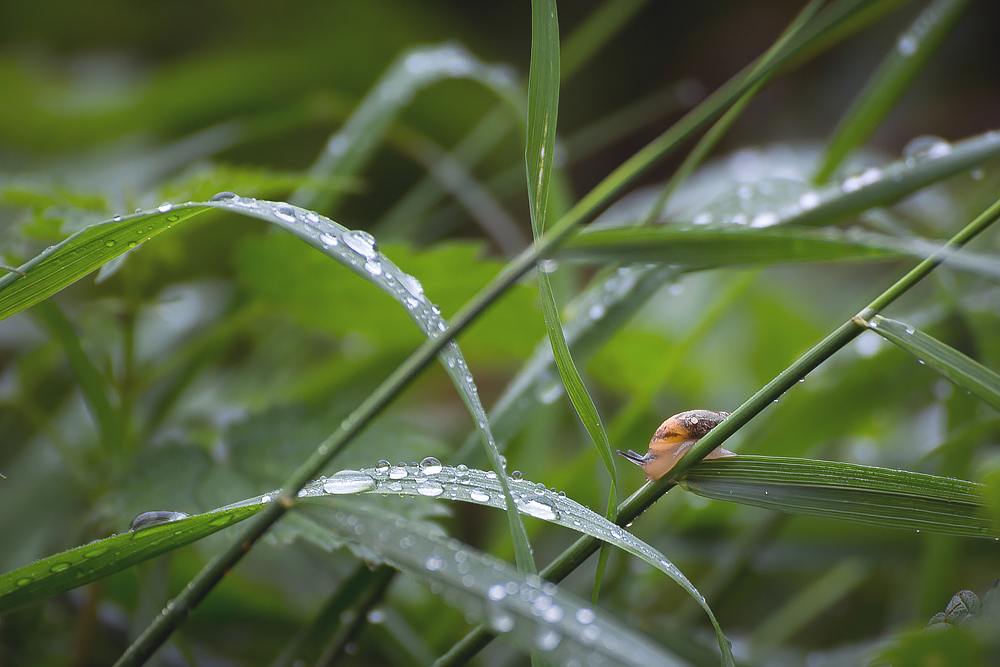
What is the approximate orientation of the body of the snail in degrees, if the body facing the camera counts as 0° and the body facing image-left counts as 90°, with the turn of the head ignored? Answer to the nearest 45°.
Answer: approximately 90°
